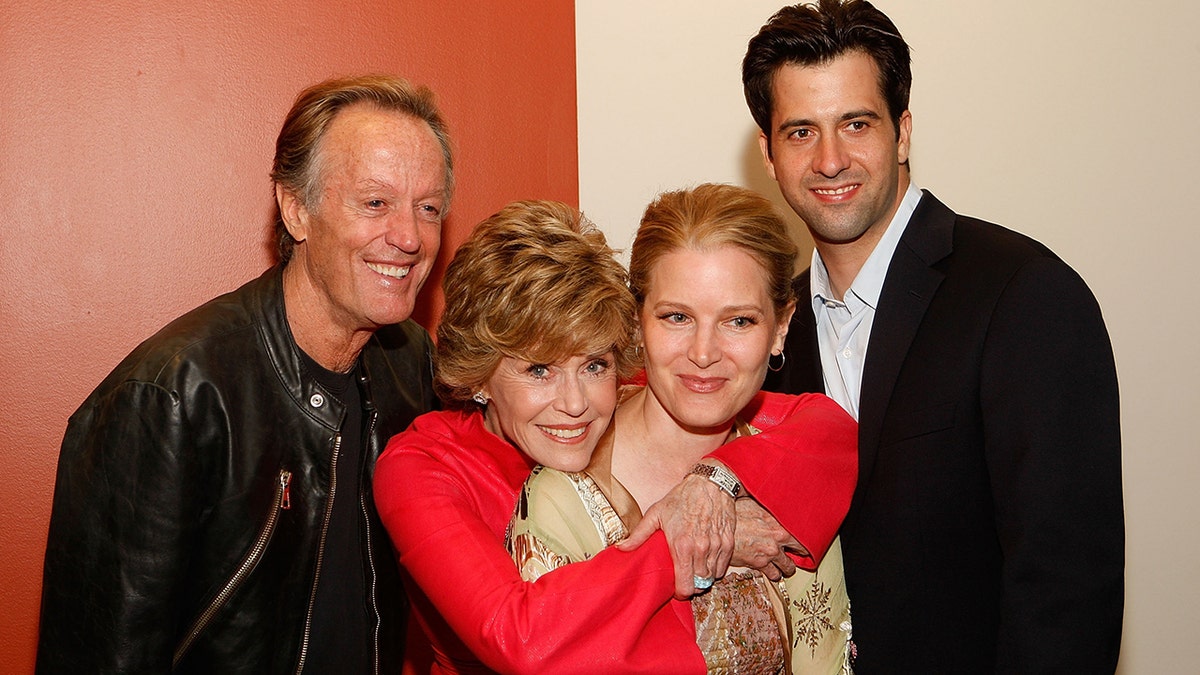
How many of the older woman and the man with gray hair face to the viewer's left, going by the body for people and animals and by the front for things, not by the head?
0

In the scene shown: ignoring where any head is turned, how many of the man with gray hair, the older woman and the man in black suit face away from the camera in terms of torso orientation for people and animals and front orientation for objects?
0

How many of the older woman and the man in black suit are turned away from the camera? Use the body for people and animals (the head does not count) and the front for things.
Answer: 0

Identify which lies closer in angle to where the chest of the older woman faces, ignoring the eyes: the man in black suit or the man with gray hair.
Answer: the man in black suit

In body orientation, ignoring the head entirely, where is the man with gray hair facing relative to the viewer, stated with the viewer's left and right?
facing the viewer and to the right of the viewer

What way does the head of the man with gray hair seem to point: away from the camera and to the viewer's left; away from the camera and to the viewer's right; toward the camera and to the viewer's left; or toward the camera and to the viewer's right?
toward the camera and to the viewer's right

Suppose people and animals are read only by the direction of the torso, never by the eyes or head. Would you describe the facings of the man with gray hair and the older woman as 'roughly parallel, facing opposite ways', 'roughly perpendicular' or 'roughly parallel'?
roughly parallel

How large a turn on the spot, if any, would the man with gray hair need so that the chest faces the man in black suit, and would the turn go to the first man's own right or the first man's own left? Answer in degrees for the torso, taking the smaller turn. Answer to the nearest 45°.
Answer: approximately 45° to the first man's own left

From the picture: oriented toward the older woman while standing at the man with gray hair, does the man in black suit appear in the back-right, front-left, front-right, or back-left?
front-left

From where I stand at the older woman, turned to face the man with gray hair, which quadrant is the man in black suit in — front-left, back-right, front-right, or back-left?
back-right

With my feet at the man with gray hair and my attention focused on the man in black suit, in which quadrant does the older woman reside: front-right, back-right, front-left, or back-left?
front-right

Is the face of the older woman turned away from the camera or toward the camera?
toward the camera
